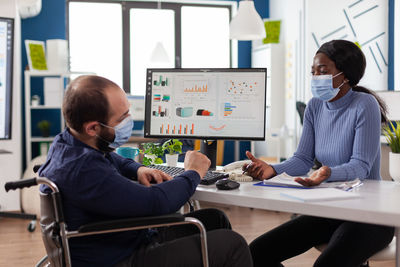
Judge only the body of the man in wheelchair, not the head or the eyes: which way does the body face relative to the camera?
to the viewer's right

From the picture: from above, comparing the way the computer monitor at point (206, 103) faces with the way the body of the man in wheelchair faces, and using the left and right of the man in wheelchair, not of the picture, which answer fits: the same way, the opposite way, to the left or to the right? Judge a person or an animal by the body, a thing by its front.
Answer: to the right

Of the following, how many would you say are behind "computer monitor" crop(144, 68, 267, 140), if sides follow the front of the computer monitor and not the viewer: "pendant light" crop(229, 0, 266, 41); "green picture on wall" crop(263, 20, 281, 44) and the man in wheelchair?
2

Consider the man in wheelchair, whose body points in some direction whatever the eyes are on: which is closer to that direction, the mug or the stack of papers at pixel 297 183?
the stack of papers

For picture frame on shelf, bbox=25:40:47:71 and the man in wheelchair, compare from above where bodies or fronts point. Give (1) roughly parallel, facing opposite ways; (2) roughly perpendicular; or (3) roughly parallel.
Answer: roughly perpendicular

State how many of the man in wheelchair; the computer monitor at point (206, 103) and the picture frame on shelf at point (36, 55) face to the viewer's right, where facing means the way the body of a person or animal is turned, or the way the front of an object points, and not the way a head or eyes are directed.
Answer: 1

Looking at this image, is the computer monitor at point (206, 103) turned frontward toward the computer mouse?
yes

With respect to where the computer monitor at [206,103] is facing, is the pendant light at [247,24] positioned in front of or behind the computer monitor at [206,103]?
behind

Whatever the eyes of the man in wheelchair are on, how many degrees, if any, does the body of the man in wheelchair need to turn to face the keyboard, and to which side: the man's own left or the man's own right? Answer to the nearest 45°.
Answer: approximately 45° to the man's own left
